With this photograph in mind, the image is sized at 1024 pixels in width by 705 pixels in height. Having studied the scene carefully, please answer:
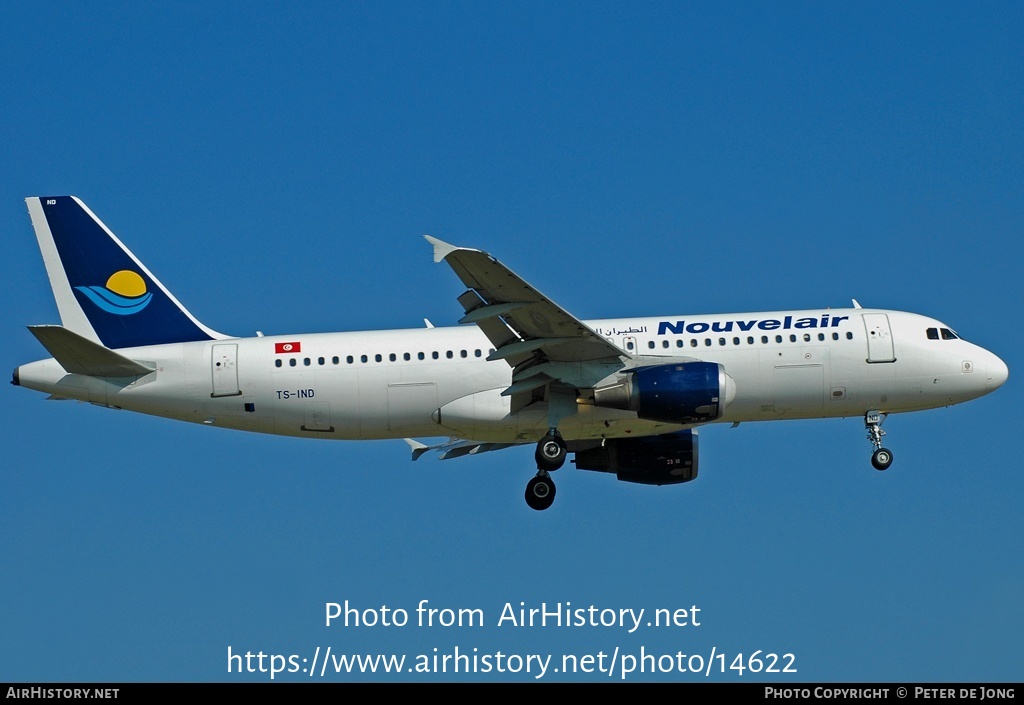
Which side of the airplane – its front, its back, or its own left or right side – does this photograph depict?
right
